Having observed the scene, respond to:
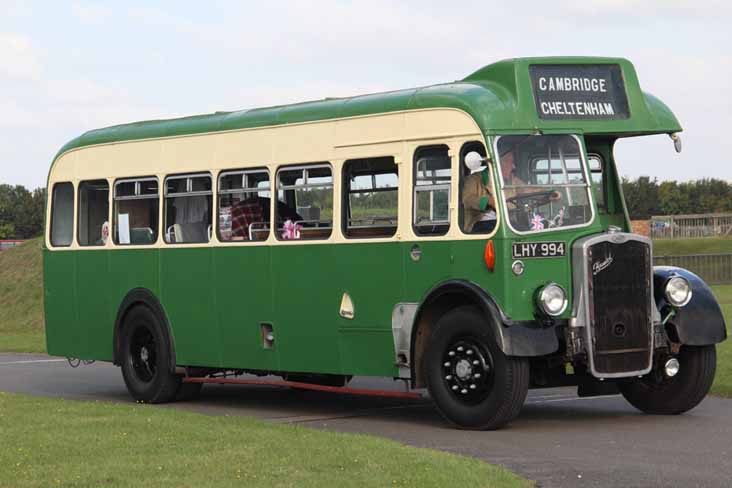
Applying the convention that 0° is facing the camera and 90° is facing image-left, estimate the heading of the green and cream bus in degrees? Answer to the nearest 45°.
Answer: approximately 315°

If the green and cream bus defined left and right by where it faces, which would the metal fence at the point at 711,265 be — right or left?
on its left
